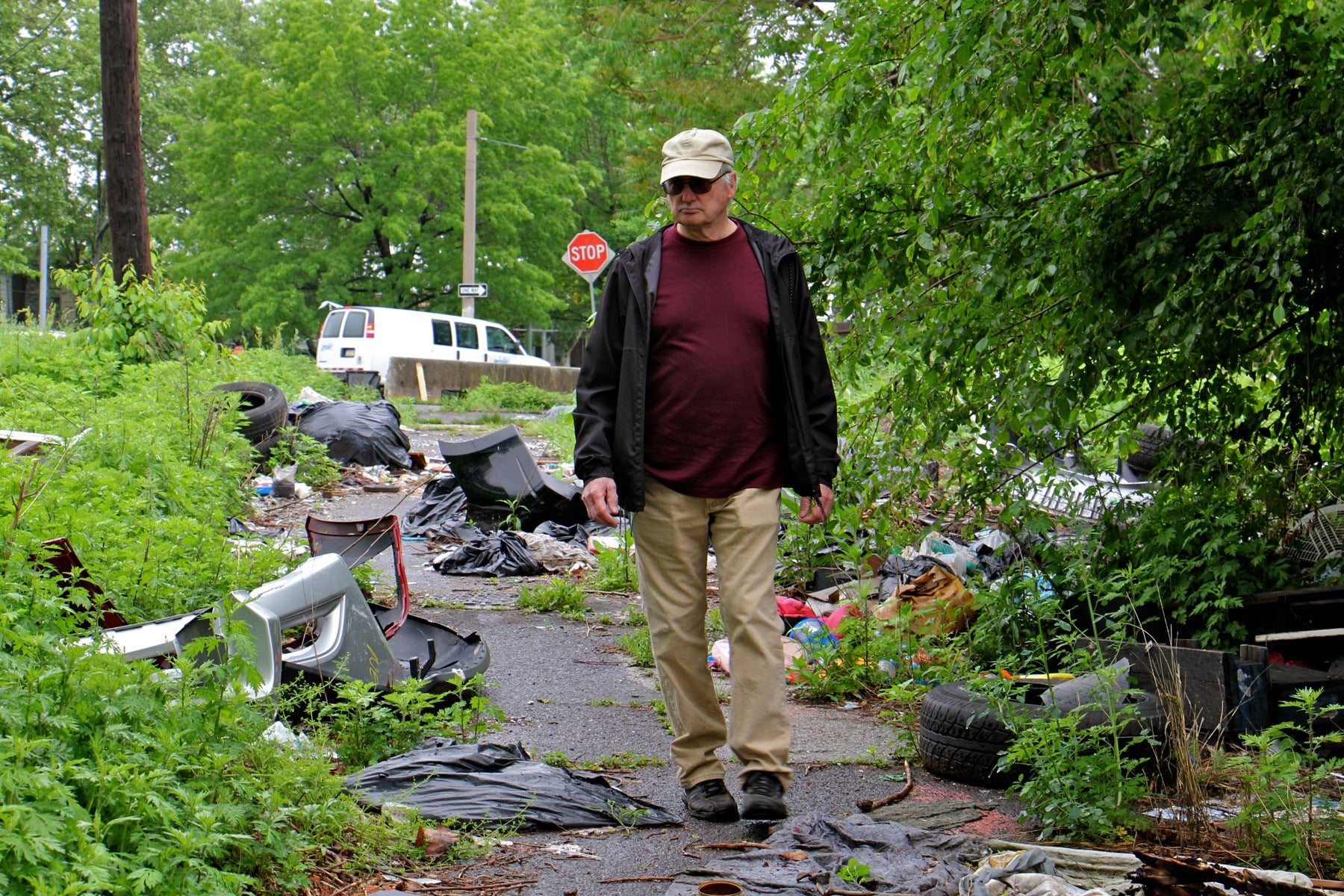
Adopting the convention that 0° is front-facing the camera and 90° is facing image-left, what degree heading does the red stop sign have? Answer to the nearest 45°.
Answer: approximately 0°

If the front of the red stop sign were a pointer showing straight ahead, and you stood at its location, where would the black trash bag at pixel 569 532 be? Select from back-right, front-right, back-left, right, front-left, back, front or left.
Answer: front

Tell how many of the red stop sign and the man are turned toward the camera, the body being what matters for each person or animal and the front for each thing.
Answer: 2

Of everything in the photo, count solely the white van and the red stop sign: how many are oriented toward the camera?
1

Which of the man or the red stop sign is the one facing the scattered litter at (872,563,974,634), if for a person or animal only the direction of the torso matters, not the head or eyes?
the red stop sign

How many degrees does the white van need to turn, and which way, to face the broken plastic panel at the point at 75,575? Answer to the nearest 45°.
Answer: approximately 135° to its right

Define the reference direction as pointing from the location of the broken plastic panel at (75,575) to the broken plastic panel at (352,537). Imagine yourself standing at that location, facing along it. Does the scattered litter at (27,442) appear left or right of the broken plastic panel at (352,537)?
left

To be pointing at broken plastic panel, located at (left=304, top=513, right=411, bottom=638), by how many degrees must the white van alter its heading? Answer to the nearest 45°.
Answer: approximately 135° to its right

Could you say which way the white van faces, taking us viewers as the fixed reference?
facing away from the viewer and to the right of the viewer
